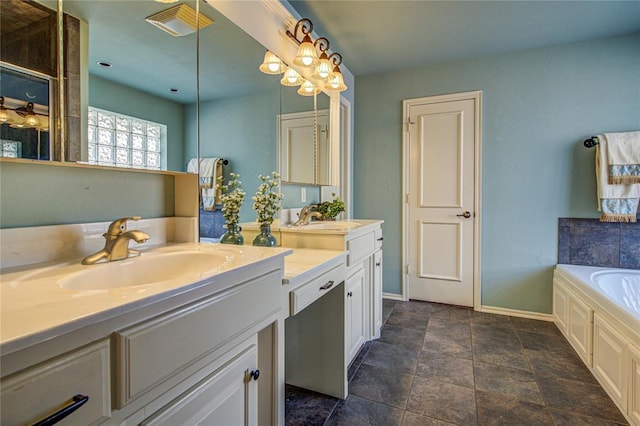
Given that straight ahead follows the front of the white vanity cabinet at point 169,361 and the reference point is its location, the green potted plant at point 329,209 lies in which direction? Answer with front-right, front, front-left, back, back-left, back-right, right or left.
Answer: left

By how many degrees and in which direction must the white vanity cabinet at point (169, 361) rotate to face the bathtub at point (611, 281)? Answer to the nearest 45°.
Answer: approximately 45° to its left

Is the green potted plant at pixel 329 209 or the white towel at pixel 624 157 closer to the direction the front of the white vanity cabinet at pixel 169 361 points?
the white towel

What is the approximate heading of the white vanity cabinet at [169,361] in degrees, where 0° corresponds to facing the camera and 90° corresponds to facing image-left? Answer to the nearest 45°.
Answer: approximately 315°

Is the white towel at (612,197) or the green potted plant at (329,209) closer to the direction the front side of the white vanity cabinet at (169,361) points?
the white towel

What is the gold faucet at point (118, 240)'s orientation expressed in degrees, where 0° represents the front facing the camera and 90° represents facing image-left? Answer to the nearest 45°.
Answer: approximately 315°
